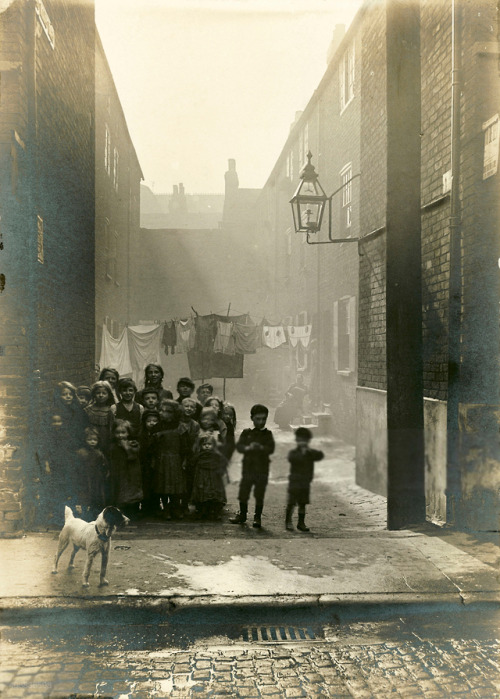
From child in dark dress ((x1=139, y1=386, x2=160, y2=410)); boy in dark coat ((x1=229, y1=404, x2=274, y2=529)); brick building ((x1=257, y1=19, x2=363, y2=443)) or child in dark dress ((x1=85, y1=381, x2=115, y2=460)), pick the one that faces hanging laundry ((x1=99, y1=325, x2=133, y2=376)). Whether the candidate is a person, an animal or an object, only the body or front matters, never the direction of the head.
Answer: the brick building

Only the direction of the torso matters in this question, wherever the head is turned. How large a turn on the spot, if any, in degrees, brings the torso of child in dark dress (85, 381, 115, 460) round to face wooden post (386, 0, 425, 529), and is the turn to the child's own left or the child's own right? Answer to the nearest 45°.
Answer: approximately 45° to the child's own left

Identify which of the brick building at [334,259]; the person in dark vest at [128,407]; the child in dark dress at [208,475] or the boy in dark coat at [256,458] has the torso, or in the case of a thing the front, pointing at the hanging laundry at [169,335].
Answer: the brick building

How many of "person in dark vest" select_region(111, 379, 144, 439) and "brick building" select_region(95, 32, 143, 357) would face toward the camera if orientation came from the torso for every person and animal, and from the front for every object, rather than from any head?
1

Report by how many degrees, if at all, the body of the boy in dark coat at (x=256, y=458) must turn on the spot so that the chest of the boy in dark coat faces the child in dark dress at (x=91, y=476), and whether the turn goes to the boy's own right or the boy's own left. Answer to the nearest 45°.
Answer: approximately 90° to the boy's own right

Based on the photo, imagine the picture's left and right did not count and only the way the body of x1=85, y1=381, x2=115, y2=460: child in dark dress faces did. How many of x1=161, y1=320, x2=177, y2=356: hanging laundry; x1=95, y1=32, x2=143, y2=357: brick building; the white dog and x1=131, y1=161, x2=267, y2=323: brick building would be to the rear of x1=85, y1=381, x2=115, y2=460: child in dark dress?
3

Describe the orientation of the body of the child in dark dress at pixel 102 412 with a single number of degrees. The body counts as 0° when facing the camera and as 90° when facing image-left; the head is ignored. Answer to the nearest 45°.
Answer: approximately 0°

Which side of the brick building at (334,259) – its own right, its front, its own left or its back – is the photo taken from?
left

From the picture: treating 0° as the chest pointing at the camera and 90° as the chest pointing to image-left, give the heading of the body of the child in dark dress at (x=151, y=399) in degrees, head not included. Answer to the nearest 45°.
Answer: approximately 0°

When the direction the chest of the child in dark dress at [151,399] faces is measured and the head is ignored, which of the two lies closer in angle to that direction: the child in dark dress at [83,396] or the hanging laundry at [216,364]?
the child in dark dress
